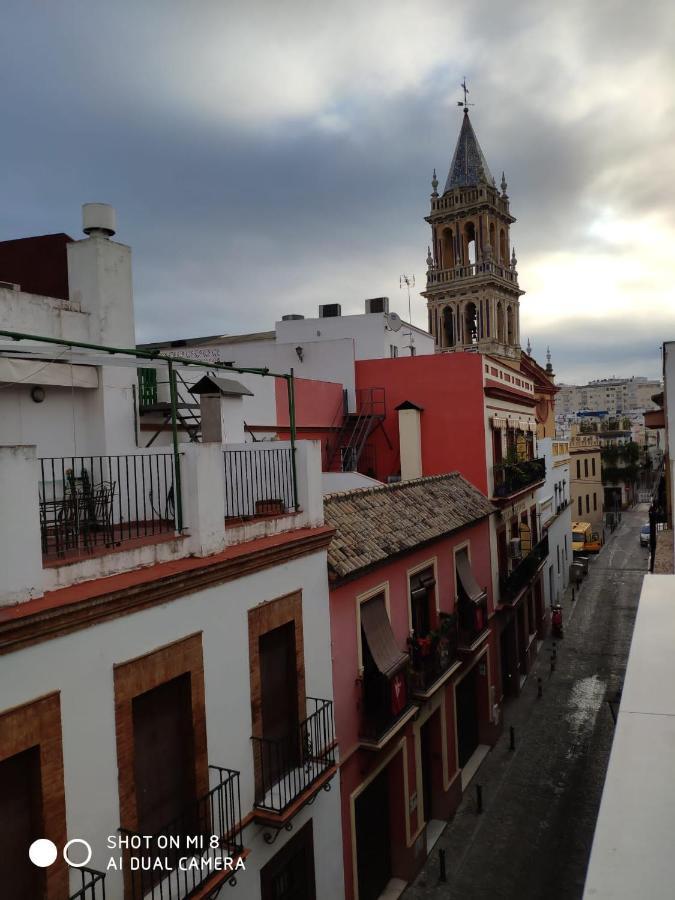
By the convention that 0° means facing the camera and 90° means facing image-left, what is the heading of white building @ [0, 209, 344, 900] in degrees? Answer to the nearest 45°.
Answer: approximately 315°

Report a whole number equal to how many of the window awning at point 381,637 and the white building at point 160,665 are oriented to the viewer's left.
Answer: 0

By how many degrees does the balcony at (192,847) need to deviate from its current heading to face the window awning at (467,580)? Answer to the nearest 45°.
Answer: approximately 90° to its left

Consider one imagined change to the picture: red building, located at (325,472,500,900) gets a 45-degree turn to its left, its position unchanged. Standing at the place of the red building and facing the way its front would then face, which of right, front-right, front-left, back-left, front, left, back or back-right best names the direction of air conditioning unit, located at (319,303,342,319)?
left

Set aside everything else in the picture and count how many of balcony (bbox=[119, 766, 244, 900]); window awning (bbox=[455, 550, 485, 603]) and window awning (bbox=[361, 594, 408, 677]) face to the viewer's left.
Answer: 0

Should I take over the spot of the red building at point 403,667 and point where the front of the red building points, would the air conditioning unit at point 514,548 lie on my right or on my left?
on my left

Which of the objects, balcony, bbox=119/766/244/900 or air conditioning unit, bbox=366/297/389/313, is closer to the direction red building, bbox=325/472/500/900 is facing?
the balcony

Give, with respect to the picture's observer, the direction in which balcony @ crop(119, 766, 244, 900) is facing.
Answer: facing the viewer and to the right of the viewer
